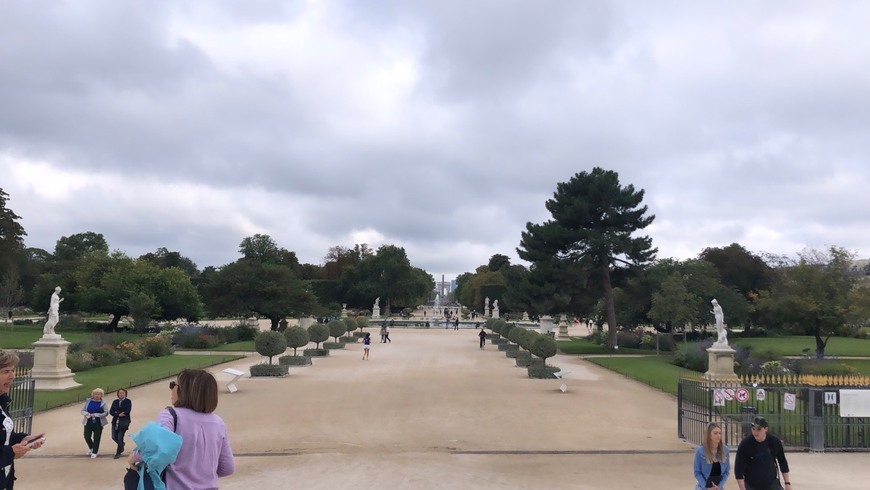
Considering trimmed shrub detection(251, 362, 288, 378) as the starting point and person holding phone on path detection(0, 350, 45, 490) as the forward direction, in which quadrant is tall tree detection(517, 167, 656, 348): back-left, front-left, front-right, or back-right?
back-left

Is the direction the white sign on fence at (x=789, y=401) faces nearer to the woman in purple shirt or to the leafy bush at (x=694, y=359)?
the woman in purple shirt

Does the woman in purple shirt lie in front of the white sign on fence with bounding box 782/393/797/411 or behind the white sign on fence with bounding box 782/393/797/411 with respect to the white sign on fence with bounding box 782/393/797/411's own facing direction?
in front

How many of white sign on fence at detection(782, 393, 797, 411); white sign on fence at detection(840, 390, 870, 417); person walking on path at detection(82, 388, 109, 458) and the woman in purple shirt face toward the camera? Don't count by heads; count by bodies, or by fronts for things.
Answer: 3

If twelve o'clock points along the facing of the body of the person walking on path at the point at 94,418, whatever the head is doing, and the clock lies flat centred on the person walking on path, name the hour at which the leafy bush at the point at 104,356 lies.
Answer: The leafy bush is roughly at 6 o'clock from the person walking on path.

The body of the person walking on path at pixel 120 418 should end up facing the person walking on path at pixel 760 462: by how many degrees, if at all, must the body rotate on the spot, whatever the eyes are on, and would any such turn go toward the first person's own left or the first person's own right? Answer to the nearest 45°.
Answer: approximately 45° to the first person's own left

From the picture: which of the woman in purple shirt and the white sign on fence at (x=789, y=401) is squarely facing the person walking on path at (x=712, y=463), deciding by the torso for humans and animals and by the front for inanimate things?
the white sign on fence

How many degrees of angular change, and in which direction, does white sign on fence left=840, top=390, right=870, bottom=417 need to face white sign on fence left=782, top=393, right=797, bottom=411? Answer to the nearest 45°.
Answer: approximately 45° to its right
